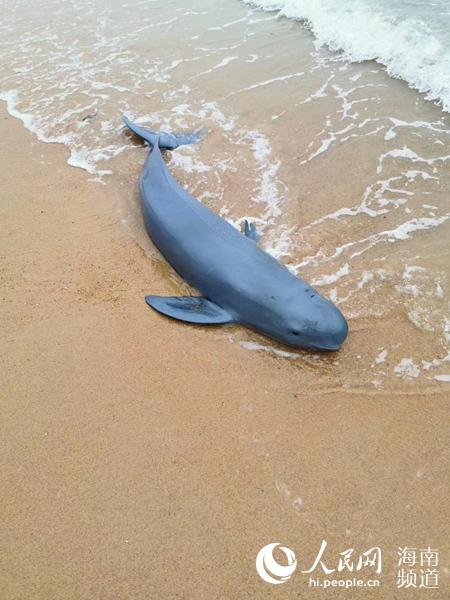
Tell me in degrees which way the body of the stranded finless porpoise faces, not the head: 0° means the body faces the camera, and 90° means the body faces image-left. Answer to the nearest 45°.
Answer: approximately 315°
